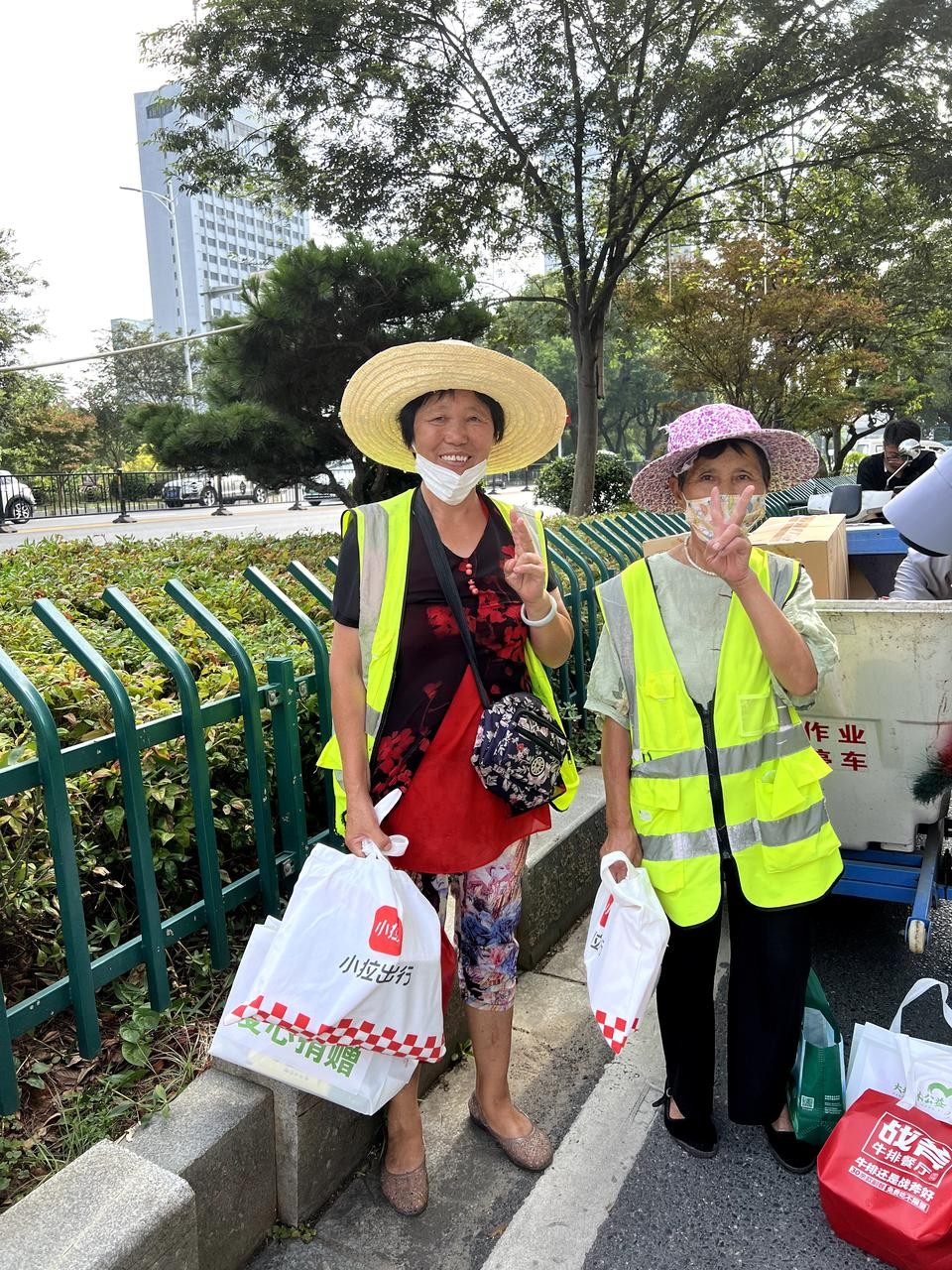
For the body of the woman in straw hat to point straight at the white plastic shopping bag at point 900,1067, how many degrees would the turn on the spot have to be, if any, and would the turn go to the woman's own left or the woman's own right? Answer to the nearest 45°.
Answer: approximately 90° to the woman's own left

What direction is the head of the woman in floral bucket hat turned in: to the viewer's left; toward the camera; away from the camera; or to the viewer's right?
toward the camera

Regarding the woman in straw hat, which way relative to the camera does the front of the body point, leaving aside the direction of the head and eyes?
toward the camera

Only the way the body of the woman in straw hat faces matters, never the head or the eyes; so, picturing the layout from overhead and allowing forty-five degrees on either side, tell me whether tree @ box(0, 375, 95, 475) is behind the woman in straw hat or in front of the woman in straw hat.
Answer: behind

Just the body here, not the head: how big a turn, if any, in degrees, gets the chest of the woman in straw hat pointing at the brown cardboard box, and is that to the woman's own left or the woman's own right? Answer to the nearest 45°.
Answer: approximately 135° to the woman's own left

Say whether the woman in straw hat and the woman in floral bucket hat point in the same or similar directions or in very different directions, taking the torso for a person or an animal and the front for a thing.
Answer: same or similar directions

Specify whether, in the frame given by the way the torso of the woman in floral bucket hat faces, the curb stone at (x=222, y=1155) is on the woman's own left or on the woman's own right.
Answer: on the woman's own right

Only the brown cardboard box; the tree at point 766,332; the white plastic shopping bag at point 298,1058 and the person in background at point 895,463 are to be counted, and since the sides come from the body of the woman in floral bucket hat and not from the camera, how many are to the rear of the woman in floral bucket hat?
3

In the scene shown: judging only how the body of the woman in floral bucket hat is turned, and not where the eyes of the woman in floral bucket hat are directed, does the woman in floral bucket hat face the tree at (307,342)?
no

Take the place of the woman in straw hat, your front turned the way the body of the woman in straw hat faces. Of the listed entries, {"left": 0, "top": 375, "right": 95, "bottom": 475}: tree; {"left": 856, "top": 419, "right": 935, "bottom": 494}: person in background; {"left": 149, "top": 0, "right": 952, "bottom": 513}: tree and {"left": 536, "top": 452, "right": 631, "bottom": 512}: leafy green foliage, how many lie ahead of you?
0

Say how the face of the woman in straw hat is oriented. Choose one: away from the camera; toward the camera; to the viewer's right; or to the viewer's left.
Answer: toward the camera

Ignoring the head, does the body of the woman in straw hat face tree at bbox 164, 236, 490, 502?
no

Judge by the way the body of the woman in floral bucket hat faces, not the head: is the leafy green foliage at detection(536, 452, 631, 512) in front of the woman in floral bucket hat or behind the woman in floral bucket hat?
behind

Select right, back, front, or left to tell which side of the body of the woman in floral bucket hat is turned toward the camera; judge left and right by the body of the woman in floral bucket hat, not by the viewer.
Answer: front

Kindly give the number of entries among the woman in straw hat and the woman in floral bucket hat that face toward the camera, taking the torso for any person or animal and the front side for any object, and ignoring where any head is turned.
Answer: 2
